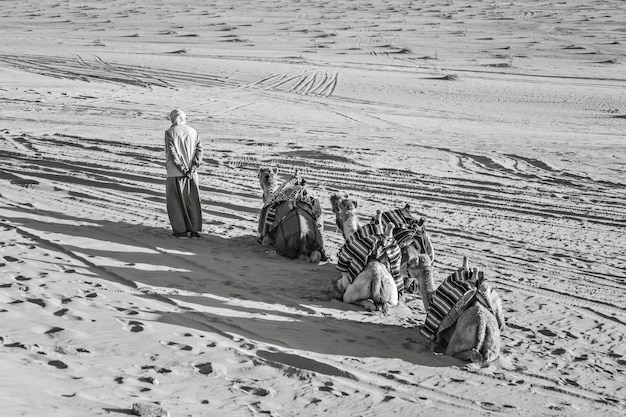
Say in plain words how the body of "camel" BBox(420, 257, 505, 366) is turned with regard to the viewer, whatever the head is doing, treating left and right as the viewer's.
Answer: facing away from the viewer and to the left of the viewer

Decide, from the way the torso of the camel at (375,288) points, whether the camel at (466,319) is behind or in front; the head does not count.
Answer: behind

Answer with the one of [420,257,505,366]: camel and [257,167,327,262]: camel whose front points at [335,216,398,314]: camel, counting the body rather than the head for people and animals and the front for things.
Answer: [420,257,505,366]: camel

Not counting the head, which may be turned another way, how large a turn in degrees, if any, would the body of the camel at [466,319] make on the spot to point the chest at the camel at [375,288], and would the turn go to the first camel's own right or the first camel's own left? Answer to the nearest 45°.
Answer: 0° — it already faces it

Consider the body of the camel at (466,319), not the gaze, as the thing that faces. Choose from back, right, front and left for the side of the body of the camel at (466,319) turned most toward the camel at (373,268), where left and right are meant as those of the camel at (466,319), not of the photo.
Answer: front

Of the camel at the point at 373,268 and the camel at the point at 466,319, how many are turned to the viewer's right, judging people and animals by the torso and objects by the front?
0

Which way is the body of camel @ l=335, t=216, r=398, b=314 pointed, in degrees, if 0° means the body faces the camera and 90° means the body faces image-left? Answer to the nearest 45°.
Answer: approximately 135°

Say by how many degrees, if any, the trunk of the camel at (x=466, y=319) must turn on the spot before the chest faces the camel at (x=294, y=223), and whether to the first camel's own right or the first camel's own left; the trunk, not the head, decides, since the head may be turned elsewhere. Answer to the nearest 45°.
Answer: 0° — it already faces it

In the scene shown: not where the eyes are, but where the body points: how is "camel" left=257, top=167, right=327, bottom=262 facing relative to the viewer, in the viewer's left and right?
facing away from the viewer and to the left of the viewer

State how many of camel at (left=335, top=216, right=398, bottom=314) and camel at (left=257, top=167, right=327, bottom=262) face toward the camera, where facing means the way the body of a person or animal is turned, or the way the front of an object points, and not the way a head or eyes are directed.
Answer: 0

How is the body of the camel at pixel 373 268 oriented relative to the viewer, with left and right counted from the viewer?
facing away from the viewer and to the left of the viewer

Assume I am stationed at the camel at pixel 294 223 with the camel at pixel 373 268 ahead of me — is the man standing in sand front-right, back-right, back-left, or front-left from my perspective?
back-right

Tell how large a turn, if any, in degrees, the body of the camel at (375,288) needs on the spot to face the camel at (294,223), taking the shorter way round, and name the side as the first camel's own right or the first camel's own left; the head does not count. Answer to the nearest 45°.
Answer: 0° — it already faces it
